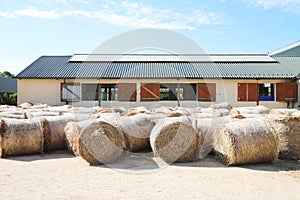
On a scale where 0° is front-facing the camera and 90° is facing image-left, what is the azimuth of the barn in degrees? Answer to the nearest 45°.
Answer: approximately 0°

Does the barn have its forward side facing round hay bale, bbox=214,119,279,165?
yes

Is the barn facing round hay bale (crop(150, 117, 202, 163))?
yes

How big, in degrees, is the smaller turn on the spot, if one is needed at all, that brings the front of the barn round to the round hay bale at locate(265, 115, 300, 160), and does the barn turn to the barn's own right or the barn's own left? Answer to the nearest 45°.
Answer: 0° — it already faces it

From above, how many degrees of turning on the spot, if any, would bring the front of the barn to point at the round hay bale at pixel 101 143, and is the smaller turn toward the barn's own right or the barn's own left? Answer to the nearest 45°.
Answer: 0° — it already faces it

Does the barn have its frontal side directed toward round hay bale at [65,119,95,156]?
yes

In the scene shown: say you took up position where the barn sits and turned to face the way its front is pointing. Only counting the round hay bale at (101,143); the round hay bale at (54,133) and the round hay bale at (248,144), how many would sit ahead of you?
3
